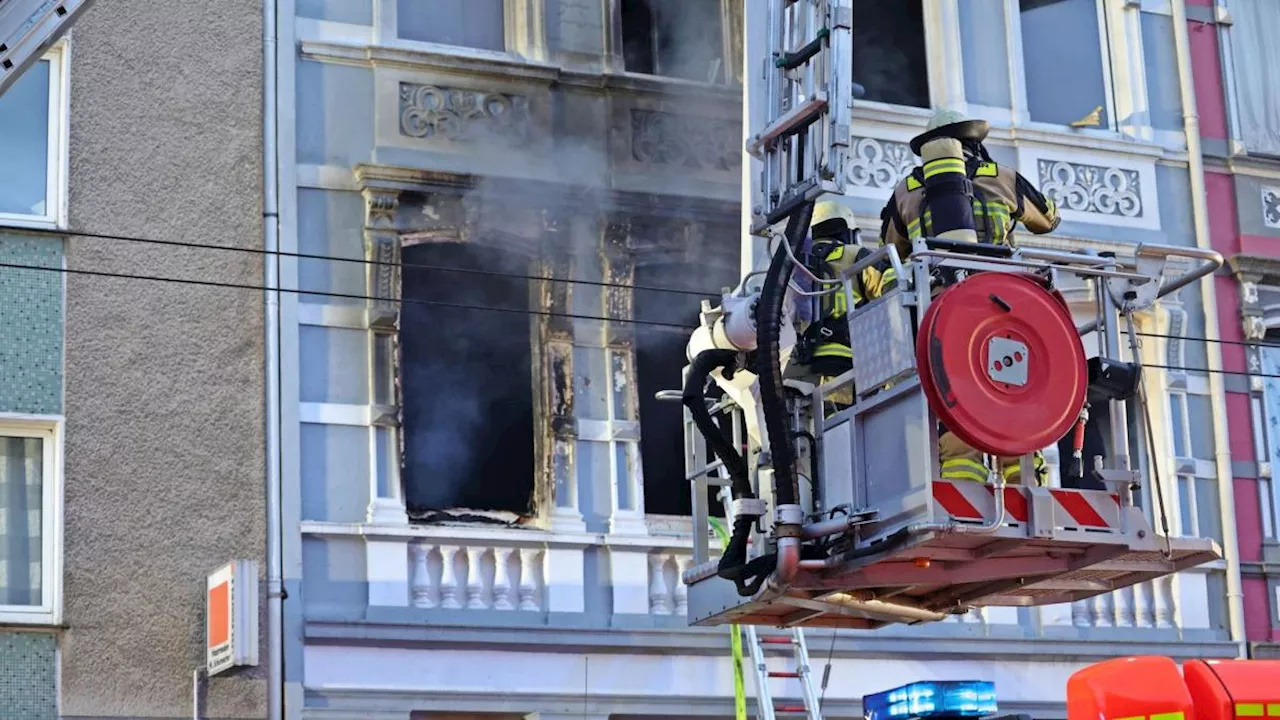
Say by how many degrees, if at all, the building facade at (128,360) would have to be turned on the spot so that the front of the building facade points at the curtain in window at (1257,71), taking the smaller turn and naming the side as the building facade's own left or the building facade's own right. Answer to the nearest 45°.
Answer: approximately 90° to the building facade's own left

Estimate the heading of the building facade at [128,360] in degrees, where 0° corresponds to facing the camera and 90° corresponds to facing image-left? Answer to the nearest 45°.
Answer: approximately 0°

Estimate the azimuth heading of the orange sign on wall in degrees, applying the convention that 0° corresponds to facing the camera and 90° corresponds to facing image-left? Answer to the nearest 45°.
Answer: approximately 45°

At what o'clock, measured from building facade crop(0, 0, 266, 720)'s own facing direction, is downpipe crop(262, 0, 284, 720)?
The downpipe is roughly at 9 o'clock from the building facade.

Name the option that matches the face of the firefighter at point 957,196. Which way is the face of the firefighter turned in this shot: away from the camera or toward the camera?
away from the camera
